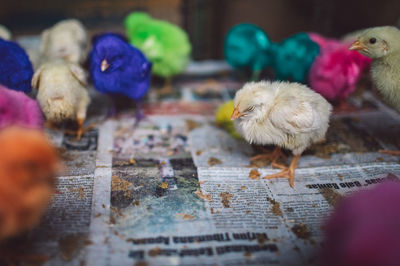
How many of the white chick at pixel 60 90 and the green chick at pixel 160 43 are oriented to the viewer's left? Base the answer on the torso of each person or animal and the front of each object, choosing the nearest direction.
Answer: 1

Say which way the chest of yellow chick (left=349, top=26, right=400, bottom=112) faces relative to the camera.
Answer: to the viewer's left

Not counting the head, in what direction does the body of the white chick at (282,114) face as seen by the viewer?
to the viewer's left

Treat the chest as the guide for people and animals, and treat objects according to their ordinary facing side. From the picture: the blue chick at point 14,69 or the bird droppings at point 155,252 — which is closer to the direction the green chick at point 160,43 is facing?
the blue chick

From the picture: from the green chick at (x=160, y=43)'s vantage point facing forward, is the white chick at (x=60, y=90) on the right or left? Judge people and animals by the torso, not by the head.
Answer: on its left
